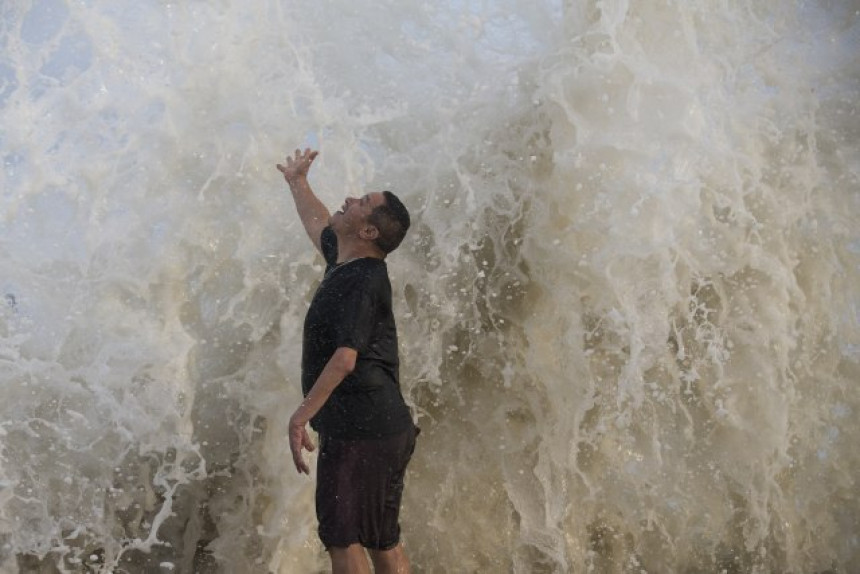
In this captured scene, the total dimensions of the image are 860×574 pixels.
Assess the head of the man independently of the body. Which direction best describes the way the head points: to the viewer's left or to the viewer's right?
to the viewer's left

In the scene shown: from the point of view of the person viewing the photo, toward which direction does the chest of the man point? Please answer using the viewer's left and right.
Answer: facing to the left of the viewer
